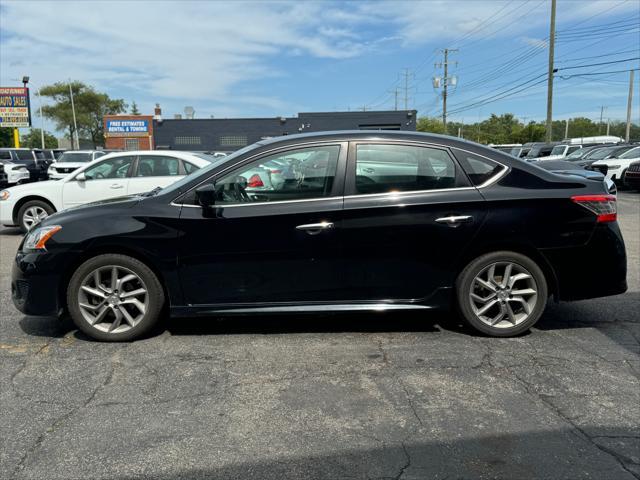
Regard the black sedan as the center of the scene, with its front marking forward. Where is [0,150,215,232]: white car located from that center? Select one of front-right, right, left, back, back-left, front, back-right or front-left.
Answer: front-right

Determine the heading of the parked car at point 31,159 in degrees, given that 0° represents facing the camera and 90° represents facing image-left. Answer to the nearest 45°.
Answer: approximately 315°

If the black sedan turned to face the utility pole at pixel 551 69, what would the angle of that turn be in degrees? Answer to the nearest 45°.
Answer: approximately 135° to its right

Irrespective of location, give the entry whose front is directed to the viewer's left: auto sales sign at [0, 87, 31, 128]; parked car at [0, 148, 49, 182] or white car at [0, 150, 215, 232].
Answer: the white car

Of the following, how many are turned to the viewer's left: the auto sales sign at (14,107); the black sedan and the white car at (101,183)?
2

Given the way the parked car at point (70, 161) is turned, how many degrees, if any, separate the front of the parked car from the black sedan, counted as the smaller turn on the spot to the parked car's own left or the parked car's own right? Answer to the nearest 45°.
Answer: approximately 45° to the parked car's own left

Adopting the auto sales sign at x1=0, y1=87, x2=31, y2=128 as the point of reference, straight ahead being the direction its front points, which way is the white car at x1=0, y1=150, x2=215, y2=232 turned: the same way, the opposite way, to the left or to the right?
to the right

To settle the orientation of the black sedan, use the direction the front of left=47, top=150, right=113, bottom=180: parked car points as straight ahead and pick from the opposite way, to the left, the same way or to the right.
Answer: to the right

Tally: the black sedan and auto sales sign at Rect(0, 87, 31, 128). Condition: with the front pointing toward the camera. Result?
1

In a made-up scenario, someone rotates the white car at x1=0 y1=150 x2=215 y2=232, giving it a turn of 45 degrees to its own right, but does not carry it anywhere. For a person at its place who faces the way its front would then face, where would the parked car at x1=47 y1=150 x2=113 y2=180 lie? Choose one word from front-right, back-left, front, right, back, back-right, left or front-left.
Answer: front-right

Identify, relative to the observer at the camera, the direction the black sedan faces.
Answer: facing to the left of the viewer

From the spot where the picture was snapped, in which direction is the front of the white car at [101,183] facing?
facing to the left of the viewer

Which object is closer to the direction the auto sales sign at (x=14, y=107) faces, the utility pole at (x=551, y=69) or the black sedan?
the black sedan

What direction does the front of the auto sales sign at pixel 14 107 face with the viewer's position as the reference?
facing the viewer

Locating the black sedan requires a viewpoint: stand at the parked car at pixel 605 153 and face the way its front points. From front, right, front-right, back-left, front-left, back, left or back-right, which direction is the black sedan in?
front-left

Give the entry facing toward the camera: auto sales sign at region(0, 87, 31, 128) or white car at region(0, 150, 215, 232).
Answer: the auto sales sign

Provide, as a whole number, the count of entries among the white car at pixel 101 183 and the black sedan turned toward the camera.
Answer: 0
